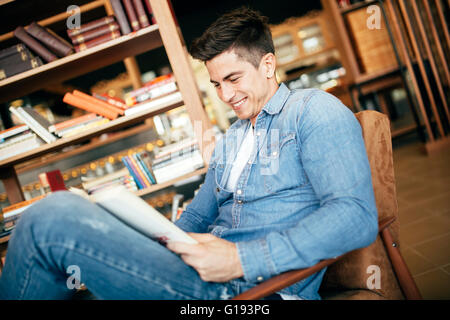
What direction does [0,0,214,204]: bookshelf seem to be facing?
toward the camera

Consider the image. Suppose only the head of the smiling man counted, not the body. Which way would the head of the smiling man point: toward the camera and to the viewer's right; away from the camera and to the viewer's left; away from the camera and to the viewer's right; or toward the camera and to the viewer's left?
toward the camera and to the viewer's left

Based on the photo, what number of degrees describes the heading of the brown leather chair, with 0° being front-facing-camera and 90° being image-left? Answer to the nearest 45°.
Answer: approximately 90°

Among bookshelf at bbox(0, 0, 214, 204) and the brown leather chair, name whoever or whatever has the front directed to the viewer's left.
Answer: the brown leather chair

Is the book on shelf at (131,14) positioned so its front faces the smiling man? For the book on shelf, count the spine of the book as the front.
yes
